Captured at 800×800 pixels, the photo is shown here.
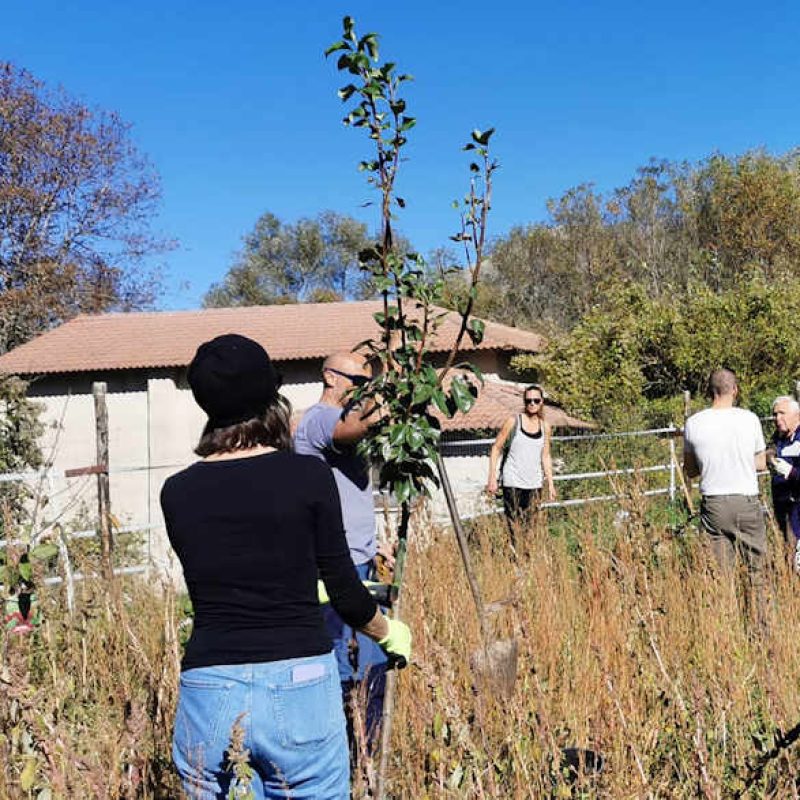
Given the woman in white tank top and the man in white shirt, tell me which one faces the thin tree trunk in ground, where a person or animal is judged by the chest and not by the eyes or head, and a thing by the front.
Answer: the woman in white tank top

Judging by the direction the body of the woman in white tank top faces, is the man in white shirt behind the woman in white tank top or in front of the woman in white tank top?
in front

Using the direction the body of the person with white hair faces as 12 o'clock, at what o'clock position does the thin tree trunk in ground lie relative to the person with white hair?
The thin tree trunk in ground is roughly at 11 o'clock from the person with white hair.

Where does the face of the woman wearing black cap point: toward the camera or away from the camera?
away from the camera

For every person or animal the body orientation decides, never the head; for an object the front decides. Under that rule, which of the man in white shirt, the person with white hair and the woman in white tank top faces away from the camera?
the man in white shirt

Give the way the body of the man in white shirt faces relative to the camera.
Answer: away from the camera

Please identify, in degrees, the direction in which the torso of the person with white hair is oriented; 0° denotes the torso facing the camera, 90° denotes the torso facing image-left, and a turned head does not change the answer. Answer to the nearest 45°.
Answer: approximately 45°

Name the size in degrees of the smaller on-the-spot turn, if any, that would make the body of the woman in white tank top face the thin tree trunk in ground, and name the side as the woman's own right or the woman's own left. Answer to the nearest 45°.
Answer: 0° — they already face it

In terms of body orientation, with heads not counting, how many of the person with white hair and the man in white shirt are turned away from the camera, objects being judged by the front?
1

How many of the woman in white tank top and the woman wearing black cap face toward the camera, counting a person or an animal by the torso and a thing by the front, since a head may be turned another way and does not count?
1

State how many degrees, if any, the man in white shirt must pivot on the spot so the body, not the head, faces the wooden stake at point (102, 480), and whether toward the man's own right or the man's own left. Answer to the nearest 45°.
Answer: approximately 90° to the man's own left

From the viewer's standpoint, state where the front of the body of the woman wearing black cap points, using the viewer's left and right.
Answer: facing away from the viewer

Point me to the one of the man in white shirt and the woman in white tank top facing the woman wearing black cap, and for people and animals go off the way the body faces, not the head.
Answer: the woman in white tank top
